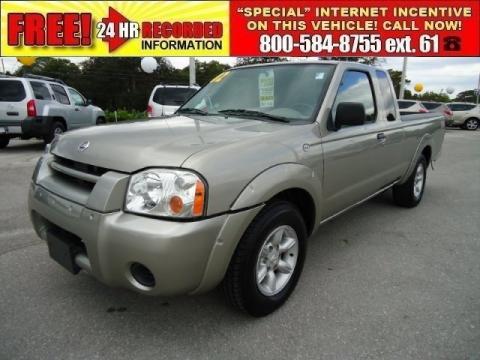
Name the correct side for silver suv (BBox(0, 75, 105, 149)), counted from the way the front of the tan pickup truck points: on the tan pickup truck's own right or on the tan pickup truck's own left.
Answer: on the tan pickup truck's own right

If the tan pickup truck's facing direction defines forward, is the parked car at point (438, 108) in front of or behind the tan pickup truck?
behind

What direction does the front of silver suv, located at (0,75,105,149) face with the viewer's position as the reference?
facing away from the viewer and to the right of the viewer

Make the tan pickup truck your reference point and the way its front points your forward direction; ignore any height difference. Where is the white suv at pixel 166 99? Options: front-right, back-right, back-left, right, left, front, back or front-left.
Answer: back-right

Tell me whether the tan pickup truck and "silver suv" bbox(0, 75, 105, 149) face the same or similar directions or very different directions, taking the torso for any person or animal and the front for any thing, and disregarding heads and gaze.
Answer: very different directions

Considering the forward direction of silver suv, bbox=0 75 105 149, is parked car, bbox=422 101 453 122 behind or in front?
in front

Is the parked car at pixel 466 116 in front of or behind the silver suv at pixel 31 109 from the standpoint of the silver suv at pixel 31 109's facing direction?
in front

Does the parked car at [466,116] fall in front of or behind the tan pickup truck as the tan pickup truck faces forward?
behind

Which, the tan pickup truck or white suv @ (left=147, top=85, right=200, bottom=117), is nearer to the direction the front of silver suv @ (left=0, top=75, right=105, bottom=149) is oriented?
the white suv
